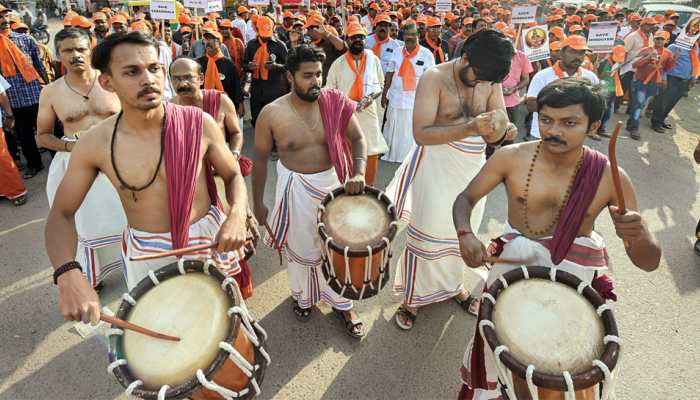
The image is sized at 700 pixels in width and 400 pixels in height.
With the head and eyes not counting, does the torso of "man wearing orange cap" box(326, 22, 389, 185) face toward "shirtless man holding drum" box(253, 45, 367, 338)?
yes

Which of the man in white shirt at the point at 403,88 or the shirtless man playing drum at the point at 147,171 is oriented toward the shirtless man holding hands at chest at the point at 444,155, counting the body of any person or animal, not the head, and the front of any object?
the man in white shirt

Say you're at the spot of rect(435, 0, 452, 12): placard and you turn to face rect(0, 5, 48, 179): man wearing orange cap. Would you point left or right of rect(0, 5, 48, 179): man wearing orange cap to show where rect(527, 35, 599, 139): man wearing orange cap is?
left

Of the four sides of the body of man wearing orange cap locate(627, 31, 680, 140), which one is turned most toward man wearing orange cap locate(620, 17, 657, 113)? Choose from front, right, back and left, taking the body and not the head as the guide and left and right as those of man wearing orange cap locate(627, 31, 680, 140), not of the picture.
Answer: back

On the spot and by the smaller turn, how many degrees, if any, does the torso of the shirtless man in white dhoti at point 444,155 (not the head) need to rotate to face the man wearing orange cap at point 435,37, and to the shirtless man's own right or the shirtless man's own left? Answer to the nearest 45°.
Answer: approximately 135° to the shirtless man's own left

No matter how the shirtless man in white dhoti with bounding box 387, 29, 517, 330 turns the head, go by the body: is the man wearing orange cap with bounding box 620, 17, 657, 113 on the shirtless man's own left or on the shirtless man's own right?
on the shirtless man's own left

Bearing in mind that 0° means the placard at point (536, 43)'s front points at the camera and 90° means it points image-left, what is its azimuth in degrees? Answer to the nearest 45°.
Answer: approximately 0°

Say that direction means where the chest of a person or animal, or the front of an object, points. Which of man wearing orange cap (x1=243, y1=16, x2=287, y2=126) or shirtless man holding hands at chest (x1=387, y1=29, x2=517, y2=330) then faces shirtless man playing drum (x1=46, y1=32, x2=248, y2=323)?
the man wearing orange cap

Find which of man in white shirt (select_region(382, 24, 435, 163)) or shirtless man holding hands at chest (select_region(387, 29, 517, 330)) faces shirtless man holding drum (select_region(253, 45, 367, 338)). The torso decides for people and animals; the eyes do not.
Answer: the man in white shirt

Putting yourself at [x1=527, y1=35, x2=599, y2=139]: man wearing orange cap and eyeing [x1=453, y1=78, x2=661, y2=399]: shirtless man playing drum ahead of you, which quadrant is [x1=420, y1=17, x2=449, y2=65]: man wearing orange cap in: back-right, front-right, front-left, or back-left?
back-right

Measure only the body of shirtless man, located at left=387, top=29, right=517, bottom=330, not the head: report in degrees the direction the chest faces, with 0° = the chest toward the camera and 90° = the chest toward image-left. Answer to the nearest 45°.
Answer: approximately 315°
